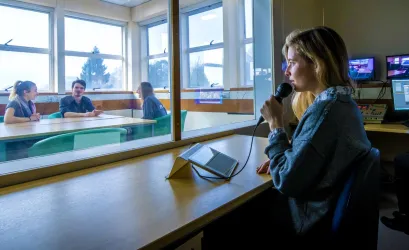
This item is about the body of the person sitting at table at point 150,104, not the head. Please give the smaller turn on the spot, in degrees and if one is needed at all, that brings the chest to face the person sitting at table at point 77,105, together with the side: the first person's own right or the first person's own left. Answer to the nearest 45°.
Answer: approximately 45° to the first person's own right

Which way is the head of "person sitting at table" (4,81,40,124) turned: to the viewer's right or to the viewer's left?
to the viewer's right

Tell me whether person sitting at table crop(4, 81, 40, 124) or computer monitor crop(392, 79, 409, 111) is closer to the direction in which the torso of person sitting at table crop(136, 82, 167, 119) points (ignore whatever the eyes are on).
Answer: the person sitting at table

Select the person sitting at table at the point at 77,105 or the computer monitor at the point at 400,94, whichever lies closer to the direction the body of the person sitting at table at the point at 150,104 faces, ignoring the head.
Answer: the person sitting at table

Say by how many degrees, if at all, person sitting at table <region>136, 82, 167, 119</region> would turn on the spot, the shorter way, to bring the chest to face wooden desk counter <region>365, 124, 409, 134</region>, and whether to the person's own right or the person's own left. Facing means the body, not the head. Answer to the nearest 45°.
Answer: approximately 135° to the person's own left

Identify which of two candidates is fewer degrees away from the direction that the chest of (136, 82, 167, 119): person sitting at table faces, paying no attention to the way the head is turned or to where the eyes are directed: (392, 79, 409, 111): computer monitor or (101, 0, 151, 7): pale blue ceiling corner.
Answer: the pale blue ceiling corner

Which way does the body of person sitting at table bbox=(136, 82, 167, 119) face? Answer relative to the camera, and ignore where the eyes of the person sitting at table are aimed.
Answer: to the viewer's left

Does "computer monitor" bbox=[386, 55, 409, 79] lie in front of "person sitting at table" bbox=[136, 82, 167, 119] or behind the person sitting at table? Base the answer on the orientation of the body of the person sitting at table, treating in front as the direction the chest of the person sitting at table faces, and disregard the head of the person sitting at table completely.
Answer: behind

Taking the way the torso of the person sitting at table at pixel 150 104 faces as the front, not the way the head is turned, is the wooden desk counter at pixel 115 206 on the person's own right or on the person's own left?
on the person's own left
